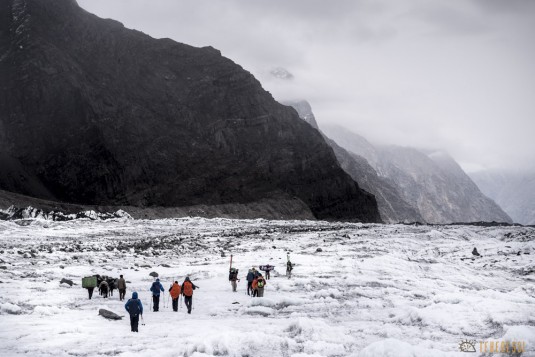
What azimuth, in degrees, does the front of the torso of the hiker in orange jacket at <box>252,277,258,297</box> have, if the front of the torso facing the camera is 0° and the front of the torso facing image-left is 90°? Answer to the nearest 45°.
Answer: approximately 180°

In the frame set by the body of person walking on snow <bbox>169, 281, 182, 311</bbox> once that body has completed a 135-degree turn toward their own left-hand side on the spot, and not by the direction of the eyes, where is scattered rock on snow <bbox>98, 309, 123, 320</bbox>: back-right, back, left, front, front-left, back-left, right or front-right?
front

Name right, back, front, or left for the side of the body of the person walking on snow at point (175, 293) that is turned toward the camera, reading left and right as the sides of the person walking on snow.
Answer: back

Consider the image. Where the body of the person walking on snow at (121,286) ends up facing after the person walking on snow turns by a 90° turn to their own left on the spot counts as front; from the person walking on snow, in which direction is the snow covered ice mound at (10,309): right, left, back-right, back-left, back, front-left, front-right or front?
front-left

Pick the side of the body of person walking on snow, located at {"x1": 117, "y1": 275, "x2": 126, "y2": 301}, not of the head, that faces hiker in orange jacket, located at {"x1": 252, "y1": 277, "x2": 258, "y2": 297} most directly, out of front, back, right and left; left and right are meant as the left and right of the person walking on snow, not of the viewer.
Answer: right

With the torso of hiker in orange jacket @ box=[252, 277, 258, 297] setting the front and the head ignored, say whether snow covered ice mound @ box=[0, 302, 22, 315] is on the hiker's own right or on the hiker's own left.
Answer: on the hiker's own left

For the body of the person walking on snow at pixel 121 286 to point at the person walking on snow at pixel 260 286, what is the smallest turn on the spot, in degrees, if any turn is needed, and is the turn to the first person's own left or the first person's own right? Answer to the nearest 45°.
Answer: approximately 90° to the first person's own right

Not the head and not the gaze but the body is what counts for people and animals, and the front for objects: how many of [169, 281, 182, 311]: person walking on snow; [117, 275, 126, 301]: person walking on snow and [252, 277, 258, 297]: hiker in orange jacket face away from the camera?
3

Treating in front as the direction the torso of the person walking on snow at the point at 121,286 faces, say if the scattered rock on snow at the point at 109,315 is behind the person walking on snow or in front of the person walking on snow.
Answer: behind

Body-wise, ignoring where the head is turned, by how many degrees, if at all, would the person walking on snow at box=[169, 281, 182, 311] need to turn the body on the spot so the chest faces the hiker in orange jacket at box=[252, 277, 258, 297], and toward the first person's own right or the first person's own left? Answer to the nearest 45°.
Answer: approximately 45° to the first person's own right

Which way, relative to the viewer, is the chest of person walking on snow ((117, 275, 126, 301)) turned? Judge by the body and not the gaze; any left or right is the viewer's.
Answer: facing away from the viewer
